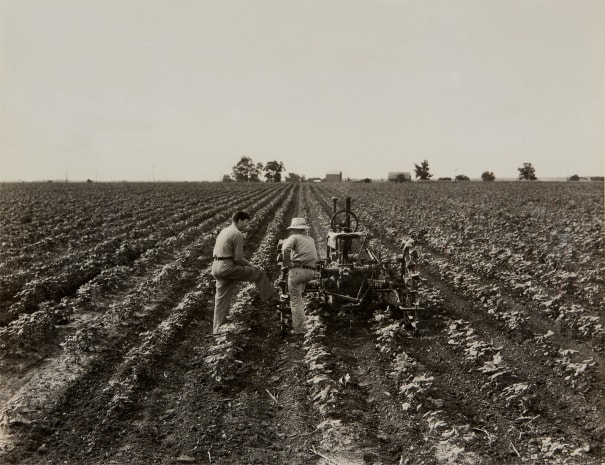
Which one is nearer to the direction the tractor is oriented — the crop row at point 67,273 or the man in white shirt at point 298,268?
the crop row

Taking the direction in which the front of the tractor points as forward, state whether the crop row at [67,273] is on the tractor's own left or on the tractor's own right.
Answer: on the tractor's own left

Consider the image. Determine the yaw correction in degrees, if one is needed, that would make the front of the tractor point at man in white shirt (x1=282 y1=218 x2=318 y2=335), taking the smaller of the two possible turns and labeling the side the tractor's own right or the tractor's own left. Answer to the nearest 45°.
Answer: approximately 135° to the tractor's own left

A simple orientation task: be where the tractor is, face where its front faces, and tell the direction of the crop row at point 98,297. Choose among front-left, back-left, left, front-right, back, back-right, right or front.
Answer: left

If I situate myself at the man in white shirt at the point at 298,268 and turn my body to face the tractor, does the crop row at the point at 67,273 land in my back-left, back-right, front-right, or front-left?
back-left

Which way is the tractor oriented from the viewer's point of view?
away from the camera
